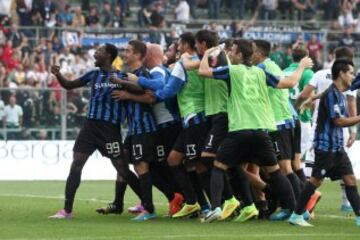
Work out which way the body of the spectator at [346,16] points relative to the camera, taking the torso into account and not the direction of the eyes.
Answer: toward the camera

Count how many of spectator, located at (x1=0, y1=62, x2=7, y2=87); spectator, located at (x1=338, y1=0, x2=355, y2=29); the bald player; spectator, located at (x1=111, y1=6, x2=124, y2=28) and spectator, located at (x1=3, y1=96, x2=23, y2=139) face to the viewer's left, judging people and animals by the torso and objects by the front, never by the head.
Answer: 1

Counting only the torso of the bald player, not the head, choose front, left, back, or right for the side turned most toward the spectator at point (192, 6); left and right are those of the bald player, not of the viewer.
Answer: right

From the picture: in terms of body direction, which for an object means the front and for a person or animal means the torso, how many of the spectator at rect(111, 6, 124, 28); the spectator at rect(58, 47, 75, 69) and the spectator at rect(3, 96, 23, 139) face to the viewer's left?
0

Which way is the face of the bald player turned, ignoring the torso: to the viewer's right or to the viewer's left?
to the viewer's left

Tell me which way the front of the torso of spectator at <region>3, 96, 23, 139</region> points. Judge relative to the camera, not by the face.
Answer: toward the camera

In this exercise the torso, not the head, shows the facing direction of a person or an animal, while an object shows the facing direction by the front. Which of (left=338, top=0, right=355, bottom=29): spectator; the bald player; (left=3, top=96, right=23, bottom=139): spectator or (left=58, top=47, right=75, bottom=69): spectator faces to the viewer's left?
the bald player

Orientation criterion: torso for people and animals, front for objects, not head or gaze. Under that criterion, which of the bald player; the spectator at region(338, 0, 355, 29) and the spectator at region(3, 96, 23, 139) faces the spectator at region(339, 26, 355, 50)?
the spectator at region(338, 0, 355, 29)

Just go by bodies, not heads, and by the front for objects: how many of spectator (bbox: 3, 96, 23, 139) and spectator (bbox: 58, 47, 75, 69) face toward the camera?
2

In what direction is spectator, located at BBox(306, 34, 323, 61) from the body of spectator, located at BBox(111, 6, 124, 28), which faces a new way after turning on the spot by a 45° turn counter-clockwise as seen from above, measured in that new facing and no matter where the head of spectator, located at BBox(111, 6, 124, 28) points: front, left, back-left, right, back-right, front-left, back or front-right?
front-left

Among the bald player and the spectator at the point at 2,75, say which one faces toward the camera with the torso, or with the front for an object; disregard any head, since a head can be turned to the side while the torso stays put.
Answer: the spectator

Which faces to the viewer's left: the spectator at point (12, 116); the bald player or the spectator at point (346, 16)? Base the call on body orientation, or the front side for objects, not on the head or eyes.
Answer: the bald player

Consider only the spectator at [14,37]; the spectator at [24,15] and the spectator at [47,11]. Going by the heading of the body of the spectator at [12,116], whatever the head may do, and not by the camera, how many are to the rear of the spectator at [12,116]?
3

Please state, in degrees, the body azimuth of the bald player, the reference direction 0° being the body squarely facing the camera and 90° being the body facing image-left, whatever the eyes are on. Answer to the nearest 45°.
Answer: approximately 90°
